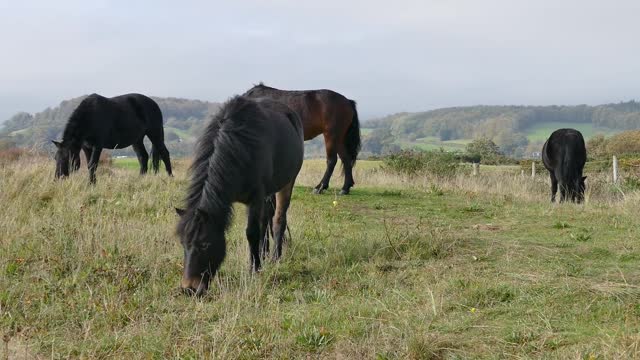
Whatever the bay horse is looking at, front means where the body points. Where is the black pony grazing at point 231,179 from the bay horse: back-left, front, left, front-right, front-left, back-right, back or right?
left

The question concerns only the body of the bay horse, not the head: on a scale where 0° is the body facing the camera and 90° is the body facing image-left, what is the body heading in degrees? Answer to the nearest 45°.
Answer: approximately 90°

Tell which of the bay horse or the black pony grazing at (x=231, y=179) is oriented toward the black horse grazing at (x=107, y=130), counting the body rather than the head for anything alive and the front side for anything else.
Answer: the bay horse

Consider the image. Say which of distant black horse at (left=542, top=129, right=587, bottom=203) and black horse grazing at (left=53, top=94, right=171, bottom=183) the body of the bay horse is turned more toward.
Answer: the black horse grazing

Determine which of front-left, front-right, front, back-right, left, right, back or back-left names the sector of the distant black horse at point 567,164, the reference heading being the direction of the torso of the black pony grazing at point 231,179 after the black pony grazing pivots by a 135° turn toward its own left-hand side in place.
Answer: front-left

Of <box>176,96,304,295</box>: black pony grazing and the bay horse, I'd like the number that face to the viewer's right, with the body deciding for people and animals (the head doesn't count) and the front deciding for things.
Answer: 0

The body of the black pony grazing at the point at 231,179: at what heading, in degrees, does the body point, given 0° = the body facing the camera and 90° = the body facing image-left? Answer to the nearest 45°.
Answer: approximately 45°

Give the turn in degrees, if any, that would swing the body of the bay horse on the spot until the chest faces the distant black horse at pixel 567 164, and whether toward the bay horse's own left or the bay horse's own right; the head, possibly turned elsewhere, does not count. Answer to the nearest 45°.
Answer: approximately 180°

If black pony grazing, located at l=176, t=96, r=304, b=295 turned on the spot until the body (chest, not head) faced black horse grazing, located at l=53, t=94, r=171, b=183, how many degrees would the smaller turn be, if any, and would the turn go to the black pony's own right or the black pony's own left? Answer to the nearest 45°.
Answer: approximately 135° to the black pony's own right

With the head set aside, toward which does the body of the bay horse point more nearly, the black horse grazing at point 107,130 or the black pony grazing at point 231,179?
the black horse grazing

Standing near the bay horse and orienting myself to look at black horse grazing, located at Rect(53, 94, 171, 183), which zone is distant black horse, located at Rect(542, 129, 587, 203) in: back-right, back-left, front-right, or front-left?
back-right

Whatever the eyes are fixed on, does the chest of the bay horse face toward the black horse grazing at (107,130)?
yes
